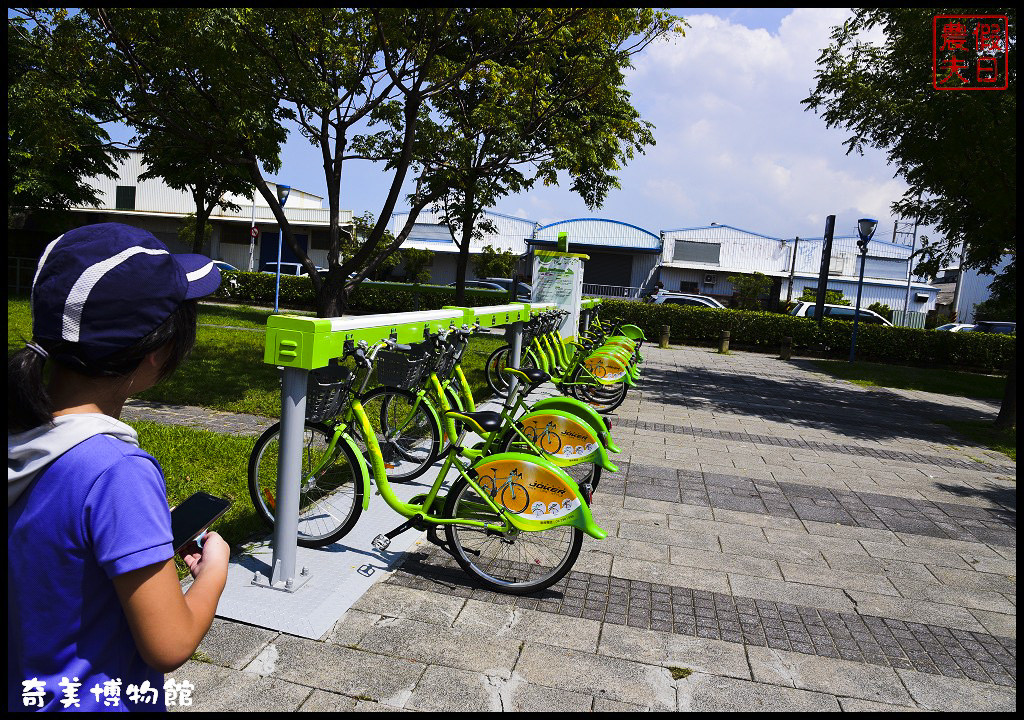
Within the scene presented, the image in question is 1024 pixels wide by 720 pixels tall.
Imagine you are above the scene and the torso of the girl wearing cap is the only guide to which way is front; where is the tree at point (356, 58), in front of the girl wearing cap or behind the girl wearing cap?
in front

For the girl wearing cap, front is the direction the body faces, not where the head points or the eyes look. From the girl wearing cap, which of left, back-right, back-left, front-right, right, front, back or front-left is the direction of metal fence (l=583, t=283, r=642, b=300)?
front

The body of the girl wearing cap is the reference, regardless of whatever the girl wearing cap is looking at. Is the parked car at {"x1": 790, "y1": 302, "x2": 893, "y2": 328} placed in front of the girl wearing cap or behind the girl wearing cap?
in front

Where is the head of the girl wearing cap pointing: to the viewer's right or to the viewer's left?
to the viewer's right

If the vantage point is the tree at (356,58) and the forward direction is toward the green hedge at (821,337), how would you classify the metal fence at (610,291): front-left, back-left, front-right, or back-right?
front-left

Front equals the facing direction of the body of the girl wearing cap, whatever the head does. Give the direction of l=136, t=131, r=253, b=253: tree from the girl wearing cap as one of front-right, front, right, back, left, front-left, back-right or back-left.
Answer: front-left

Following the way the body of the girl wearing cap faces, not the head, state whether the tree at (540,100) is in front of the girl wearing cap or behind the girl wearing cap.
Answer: in front

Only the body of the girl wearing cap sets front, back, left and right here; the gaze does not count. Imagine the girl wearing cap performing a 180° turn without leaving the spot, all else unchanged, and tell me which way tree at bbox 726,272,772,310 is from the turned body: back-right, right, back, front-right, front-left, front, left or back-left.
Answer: back

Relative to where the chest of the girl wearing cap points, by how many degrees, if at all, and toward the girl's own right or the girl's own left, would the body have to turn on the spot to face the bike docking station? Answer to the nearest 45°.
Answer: approximately 45° to the girl's own left

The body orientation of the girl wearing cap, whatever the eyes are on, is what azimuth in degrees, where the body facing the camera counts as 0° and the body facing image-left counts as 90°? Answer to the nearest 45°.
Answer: approximately 225°

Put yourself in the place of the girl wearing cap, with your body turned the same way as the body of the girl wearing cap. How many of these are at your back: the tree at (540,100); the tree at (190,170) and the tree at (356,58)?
0

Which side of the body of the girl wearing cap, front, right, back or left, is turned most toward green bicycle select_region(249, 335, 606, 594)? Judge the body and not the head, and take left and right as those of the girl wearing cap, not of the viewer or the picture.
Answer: front

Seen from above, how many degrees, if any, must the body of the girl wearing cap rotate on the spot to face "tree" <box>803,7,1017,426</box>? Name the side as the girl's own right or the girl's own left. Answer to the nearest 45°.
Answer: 0° — they already face it

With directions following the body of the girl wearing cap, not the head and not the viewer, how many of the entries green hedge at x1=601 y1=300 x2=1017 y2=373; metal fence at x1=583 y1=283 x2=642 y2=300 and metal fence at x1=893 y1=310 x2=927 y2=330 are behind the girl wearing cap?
0

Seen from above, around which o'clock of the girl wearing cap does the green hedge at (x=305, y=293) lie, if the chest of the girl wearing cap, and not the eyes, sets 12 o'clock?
The green hedge is roughly at 11 o'clock from the girl wearing cap.

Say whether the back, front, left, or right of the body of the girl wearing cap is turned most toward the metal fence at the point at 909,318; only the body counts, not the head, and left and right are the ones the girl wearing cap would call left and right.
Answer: front
